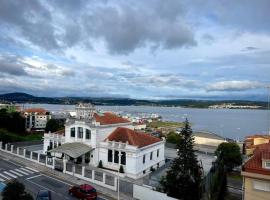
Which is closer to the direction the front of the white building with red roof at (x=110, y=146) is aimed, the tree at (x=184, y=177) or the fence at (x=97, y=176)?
the fence

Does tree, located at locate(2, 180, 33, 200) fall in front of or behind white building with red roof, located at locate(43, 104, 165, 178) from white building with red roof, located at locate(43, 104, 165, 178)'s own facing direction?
in front

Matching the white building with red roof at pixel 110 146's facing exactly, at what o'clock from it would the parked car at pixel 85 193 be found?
The parked car is roughly at 11 o'clock from the white building with red roof.

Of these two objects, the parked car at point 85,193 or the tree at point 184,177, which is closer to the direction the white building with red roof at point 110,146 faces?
the parked car

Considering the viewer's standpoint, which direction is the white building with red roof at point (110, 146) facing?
facing the viewer and to the left of the viewer

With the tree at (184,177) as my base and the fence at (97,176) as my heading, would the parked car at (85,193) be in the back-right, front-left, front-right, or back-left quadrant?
front-left

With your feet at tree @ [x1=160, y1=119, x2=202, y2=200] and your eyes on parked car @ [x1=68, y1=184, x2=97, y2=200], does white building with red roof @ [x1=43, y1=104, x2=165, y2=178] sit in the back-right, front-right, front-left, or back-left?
front-right

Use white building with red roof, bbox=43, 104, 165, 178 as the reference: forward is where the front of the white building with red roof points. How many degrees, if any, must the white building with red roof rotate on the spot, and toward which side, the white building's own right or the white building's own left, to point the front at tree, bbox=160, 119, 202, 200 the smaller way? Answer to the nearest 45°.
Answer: approximately 90° to the white building's own left
